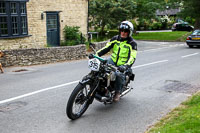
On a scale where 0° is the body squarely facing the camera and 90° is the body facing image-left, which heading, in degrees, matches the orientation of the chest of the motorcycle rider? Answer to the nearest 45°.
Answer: approximately 45°

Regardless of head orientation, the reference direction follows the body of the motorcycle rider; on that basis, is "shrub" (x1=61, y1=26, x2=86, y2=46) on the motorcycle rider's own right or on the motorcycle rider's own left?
on the motorcycle rider's own right

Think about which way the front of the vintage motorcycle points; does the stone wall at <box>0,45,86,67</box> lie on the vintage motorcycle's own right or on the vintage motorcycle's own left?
on the vintage motorcycle's own right

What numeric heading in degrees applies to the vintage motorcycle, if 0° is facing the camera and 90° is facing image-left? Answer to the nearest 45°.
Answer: approximately 45°

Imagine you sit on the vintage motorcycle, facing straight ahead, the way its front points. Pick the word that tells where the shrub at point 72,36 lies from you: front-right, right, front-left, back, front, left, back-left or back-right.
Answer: back-right
